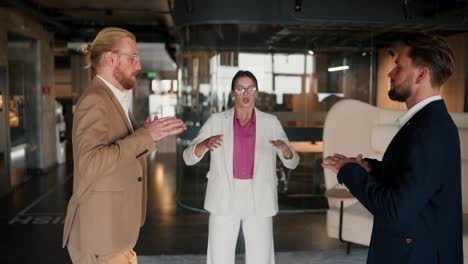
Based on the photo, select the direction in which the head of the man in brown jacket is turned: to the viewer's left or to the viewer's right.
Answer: to the viewer's right

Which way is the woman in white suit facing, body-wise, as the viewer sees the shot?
toward the camera

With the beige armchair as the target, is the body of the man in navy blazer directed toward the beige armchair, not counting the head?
no

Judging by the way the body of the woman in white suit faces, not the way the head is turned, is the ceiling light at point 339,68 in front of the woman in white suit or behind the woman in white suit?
behind

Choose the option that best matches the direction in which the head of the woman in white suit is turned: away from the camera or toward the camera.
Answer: toward the camera

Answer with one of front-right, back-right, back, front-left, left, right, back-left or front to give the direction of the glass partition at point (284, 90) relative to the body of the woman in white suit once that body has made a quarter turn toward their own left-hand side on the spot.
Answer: left

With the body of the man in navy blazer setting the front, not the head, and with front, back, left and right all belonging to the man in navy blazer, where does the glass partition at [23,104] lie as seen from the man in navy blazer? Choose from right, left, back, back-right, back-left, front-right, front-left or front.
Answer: front-right

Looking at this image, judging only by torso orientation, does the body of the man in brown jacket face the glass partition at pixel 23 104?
no

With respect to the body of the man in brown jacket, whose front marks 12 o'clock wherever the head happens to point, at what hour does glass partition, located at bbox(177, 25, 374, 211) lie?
The glass partition is roughly at 10 o'clock from the man in brown jacket.

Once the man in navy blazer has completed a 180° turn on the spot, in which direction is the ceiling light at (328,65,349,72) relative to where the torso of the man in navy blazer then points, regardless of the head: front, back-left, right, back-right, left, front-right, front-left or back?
left

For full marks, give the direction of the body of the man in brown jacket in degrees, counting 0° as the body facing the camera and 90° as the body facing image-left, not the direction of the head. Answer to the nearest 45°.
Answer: approximately 270°

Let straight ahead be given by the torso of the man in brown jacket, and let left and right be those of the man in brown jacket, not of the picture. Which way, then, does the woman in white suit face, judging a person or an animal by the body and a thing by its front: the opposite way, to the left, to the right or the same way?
to the right

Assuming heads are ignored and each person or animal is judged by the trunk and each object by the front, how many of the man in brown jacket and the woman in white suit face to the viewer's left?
0

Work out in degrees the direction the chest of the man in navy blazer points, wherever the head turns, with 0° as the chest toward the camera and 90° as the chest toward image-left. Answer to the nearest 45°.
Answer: approximately 90°
